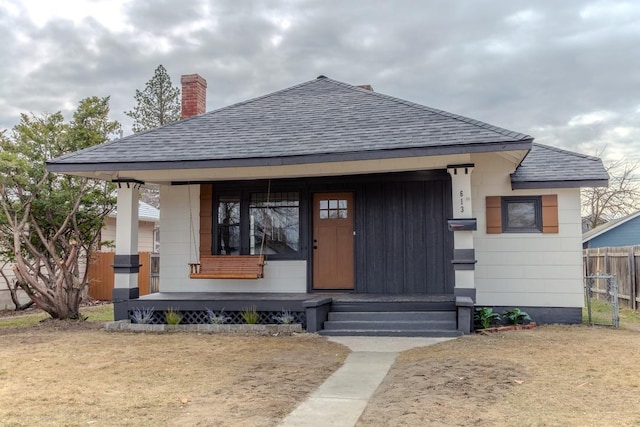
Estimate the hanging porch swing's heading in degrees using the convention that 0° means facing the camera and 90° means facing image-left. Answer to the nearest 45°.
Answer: approximately 0°

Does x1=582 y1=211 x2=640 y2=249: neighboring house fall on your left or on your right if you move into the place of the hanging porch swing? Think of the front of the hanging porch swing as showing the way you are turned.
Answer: on your left

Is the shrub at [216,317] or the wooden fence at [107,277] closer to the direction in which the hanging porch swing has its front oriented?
the shrub

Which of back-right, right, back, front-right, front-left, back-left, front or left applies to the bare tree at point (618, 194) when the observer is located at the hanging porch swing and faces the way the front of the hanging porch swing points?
back-left

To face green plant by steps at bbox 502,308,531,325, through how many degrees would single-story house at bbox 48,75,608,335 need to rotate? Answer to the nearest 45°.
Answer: approximately 90° to its left

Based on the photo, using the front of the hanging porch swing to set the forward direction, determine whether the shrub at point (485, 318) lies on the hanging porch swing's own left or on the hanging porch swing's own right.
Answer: on the hanging porch swing's own left

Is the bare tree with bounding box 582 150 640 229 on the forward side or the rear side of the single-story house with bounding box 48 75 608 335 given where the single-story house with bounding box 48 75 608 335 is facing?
on the rear side
